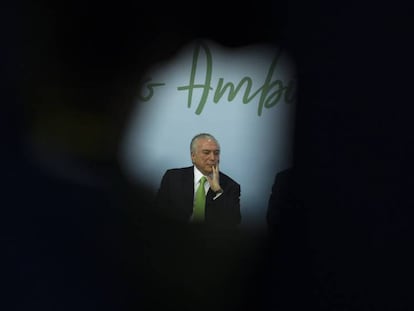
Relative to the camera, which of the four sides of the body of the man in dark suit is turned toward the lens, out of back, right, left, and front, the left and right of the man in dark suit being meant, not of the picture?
front
